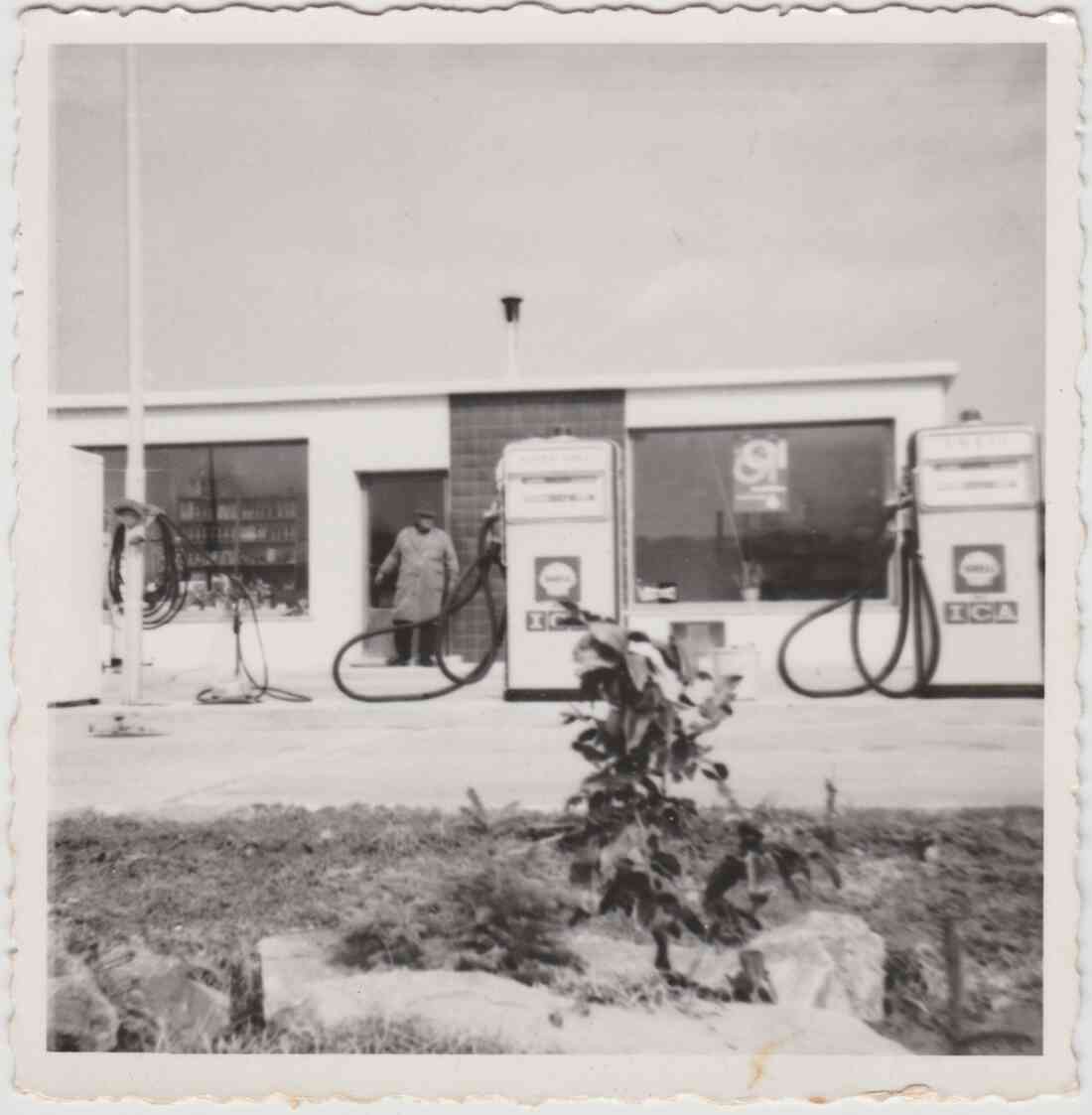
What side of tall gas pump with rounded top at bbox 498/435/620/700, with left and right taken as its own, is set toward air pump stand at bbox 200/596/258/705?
right

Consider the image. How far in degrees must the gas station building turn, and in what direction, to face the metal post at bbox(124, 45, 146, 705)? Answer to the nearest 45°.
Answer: approximately 90° to its right

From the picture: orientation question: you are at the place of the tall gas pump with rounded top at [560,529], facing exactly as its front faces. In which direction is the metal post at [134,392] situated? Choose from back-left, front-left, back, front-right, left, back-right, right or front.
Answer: right

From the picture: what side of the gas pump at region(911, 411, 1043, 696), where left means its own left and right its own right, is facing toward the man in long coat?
right

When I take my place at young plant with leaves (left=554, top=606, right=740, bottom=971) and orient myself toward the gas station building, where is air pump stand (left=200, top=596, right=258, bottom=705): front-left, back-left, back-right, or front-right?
front-left

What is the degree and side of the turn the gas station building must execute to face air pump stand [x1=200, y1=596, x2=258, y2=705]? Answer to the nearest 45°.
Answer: approximately 90° to its right

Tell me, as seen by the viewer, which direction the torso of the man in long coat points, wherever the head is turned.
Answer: toward the camera

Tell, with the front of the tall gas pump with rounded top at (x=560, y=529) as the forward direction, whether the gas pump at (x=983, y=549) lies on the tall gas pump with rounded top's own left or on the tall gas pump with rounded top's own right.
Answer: on the tall gas pump with rounded top's own left

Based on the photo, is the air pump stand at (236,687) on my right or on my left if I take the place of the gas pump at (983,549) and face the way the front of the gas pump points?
on my right

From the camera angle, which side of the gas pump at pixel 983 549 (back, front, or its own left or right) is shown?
front

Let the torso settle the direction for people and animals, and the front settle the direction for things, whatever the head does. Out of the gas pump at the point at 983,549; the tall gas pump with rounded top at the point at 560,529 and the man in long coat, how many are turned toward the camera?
3

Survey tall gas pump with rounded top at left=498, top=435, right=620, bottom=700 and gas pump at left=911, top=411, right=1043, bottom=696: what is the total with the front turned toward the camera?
2
